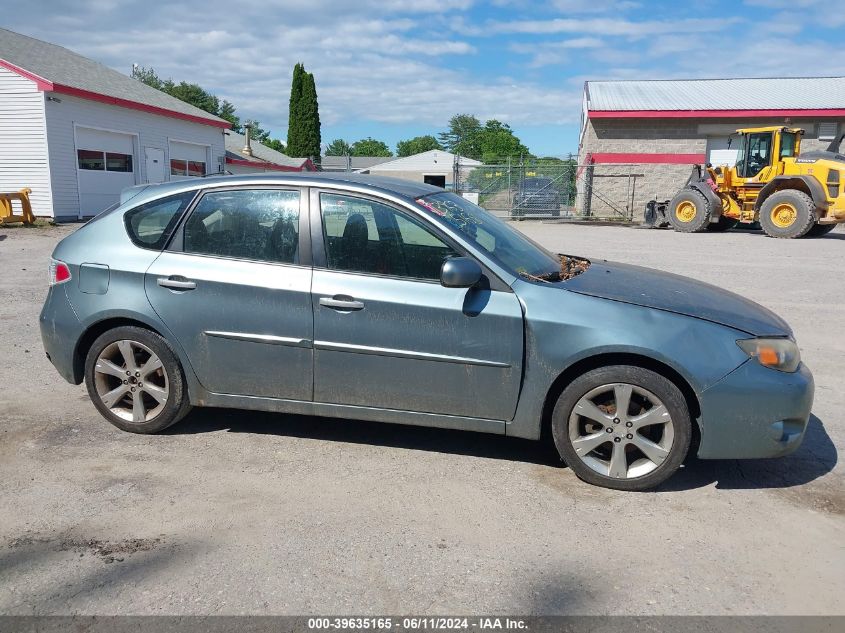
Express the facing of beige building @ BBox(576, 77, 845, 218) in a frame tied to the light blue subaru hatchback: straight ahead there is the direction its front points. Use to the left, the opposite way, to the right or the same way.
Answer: to the right

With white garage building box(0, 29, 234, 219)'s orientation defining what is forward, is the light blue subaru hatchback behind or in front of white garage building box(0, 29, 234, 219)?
in front

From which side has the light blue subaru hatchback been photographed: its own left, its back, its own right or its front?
right

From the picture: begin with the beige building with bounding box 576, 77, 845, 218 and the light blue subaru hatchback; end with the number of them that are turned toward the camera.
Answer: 1

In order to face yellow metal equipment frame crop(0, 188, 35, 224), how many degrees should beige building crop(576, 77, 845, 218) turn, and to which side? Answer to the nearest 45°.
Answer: approximately 45° to its right

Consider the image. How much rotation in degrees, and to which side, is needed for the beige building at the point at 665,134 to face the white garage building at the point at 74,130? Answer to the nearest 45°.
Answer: approximately 45° to its right

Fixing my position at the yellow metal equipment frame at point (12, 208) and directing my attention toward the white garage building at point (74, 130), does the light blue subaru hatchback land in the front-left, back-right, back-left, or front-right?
back-right

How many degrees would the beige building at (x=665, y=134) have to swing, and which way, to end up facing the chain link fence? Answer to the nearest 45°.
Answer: approximately 45° to its right

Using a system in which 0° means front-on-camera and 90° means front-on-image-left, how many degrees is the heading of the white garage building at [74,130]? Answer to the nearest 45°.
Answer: approximately 315°

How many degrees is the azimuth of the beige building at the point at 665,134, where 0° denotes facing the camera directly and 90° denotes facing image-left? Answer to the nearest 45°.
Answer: approximately 0°

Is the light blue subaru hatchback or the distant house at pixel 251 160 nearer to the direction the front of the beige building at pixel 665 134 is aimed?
the light blue subaru hatchback
